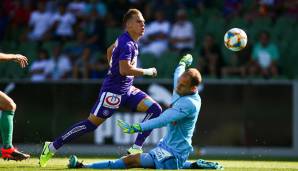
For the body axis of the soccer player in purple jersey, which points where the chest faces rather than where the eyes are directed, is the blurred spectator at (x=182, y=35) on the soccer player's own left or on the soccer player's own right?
on the soccer player's own left

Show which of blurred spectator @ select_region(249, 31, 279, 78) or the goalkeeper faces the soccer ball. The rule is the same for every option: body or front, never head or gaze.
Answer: the blurred spectator

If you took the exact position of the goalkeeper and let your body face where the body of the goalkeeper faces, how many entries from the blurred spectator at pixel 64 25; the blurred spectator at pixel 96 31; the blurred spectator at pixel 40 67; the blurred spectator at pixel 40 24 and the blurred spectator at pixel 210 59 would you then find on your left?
0

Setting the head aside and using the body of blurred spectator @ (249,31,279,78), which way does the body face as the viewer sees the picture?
toward the camera

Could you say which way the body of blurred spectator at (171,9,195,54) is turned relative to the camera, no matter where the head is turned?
toward the camera

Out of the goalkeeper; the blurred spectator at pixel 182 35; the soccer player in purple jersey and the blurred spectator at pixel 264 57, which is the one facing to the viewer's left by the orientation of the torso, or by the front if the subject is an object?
the goalkeeper

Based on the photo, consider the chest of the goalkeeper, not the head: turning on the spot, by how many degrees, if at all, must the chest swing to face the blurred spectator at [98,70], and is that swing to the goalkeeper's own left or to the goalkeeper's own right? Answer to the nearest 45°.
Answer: approximately 90° to the goalkeeper's own right

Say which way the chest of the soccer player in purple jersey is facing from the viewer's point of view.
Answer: to the viewer's right

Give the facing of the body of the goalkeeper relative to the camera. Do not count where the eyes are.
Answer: to the viewer's left

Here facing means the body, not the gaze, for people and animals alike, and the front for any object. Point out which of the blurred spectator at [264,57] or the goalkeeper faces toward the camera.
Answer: the blurred spectator

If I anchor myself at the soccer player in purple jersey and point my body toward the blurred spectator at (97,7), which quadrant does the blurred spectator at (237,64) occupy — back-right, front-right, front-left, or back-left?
front-right

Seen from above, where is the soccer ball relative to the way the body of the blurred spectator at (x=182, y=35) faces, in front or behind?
in front

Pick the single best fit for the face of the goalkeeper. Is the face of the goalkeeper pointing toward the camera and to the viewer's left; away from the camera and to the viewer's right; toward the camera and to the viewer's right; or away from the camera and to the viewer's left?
toward the camera and to the viewer's left

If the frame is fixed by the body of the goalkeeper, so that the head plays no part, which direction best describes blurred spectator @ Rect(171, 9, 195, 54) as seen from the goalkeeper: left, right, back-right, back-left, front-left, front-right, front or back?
right
